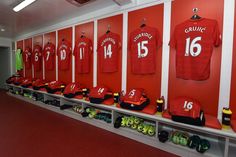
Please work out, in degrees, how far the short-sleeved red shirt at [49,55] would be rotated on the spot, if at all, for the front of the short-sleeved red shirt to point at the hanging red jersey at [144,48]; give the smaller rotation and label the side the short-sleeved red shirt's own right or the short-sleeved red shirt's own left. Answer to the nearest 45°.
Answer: approximately 90° to the short-sleeved red shirt's own right

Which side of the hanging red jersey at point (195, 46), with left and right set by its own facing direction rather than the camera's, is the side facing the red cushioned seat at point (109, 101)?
left

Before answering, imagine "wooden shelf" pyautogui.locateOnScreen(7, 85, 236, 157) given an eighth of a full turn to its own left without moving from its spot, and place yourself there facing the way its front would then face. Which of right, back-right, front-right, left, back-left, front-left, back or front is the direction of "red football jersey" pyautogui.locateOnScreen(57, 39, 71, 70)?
back-right

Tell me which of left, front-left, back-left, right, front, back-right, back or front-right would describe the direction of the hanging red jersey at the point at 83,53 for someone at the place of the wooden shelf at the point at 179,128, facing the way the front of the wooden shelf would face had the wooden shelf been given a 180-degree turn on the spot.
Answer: left

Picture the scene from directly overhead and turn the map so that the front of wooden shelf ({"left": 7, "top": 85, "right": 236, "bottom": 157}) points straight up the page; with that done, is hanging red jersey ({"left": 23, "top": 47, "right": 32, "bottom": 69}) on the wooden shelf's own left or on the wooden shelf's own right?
on the wooden shelf's own right

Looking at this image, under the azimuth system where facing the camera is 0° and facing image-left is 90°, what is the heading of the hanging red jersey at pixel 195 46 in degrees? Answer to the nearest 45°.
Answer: approximately 180°

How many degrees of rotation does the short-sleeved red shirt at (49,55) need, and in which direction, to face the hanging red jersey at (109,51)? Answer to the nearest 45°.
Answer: approximately 90° to its right

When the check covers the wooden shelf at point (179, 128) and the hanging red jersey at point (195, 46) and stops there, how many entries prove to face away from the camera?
1

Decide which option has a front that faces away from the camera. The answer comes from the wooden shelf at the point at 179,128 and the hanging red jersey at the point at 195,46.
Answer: the hanging red jersey
